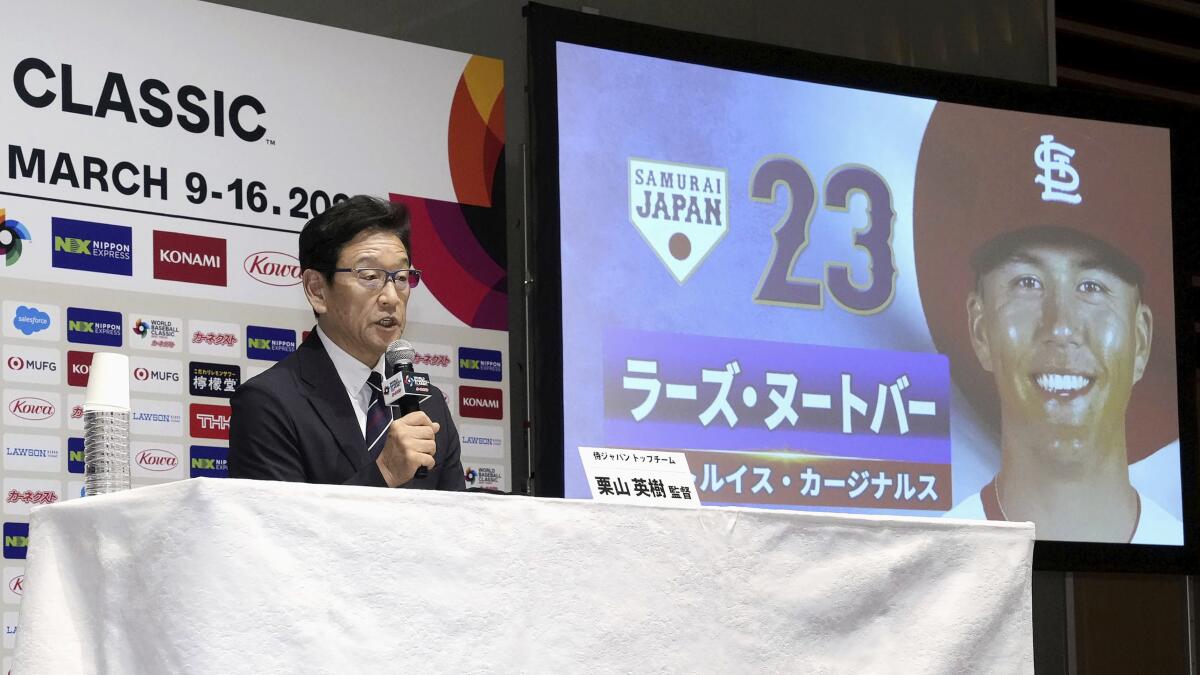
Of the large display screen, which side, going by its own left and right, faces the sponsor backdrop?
right

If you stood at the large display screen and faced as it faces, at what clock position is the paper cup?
The paper cup is roughly at 2 o'clock from the large display screen.

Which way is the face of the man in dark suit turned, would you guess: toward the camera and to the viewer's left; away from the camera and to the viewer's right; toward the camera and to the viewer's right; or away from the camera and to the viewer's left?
toward the camera and to the viewer's right

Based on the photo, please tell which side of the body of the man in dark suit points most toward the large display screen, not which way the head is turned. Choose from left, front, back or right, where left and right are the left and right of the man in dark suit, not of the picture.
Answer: left

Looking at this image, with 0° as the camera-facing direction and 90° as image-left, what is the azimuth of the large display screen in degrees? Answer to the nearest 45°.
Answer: approximately 315°

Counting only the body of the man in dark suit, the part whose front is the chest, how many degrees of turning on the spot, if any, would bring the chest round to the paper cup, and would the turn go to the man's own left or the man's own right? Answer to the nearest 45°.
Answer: approximately 45° to the man's own right

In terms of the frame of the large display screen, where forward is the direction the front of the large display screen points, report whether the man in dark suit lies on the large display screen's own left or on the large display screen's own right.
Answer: on the large display screen's own right

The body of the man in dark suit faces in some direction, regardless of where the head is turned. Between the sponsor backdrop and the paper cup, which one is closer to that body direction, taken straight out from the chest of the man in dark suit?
the paper cup

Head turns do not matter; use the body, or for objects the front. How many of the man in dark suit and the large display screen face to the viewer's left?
0

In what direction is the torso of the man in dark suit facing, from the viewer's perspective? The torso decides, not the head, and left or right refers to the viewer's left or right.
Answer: facing the viewer and to the right of the viewer

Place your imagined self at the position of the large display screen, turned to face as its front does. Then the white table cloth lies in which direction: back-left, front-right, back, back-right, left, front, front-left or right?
front-right
